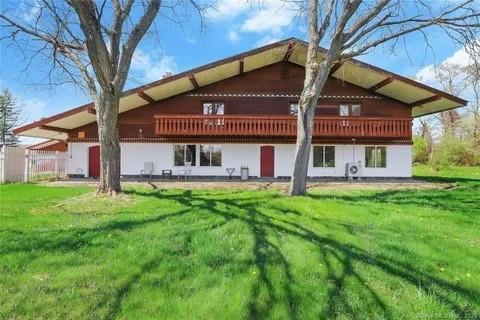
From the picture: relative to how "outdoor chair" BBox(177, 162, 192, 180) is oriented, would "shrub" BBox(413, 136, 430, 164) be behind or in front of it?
behind

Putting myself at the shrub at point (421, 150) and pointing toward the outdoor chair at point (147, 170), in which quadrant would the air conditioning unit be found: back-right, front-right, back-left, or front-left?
front-left

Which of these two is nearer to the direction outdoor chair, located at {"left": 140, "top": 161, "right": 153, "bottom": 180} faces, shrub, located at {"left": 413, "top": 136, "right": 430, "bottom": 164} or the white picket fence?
the white picket fence

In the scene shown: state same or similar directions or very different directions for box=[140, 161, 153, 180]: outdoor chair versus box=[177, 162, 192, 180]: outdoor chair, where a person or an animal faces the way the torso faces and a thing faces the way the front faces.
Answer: same or similar directions

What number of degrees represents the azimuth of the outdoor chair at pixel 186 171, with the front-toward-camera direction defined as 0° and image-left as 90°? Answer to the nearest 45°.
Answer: approximately 45°

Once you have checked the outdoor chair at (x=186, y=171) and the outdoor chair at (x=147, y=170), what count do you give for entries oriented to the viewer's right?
0

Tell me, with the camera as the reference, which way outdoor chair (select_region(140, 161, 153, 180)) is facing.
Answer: facing the viewer and to the left of the viewer

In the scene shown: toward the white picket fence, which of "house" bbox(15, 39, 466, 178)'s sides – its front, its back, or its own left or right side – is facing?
right

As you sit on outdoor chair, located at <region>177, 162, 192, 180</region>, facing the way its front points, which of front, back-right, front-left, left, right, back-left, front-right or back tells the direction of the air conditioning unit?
back-left

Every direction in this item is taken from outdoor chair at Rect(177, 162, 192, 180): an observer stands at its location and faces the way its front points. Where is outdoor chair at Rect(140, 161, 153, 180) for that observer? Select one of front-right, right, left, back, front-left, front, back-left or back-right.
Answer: front-right

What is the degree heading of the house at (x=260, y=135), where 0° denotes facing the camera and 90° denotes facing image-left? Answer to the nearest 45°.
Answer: approximately 0°
